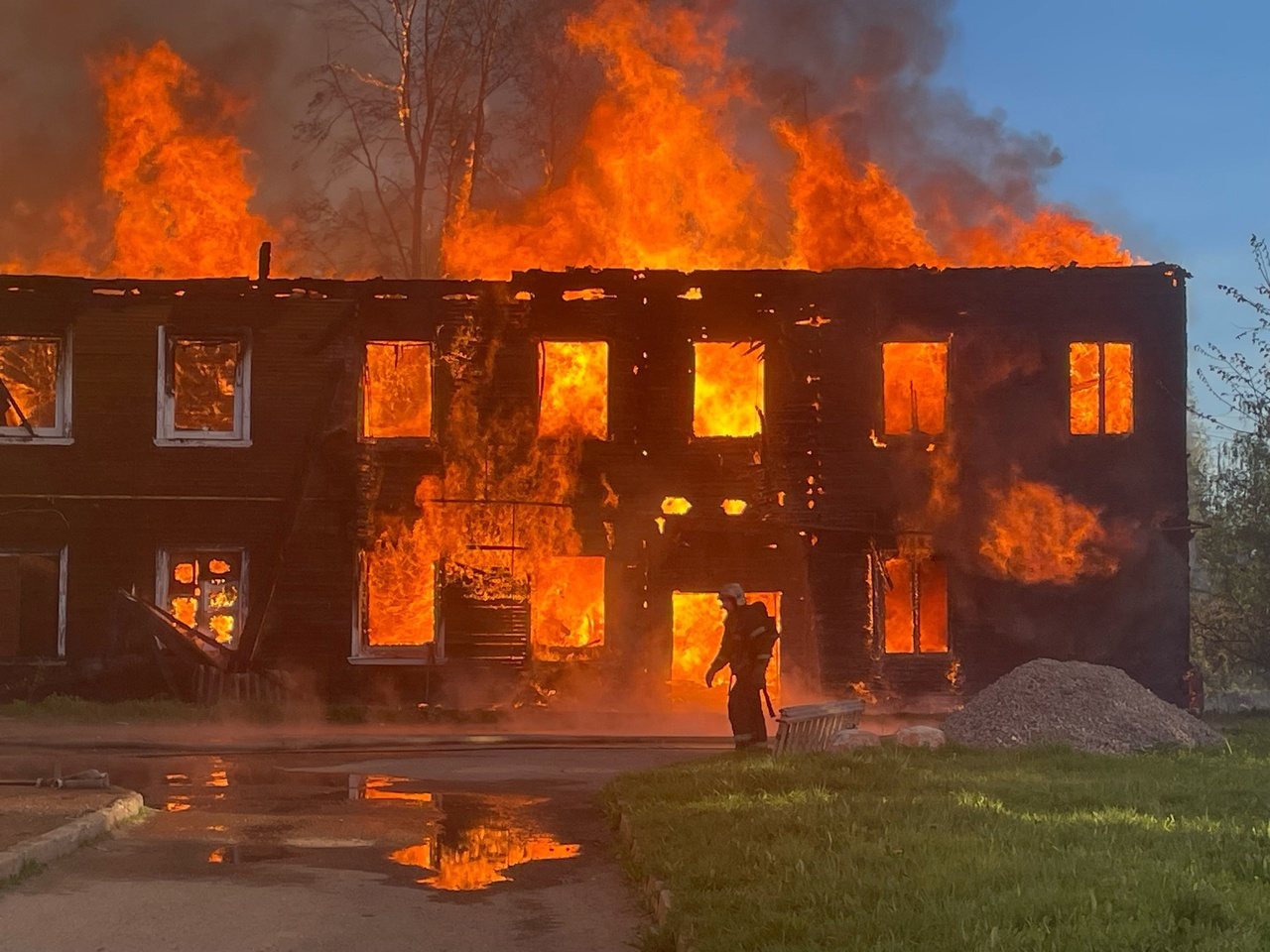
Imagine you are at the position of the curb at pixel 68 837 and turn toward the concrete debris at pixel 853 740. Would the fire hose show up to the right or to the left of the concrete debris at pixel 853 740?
left

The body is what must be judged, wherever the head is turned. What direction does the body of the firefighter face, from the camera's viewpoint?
to the viewer's left

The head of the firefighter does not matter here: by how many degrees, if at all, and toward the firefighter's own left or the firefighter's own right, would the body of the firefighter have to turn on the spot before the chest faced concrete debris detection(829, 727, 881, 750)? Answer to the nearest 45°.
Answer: approximately 135° to the firefighter's own right

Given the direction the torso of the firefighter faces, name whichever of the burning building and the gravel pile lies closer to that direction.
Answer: the burning building

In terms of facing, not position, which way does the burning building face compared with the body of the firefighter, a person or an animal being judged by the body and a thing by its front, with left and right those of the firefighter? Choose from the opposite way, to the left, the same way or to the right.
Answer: to the left
